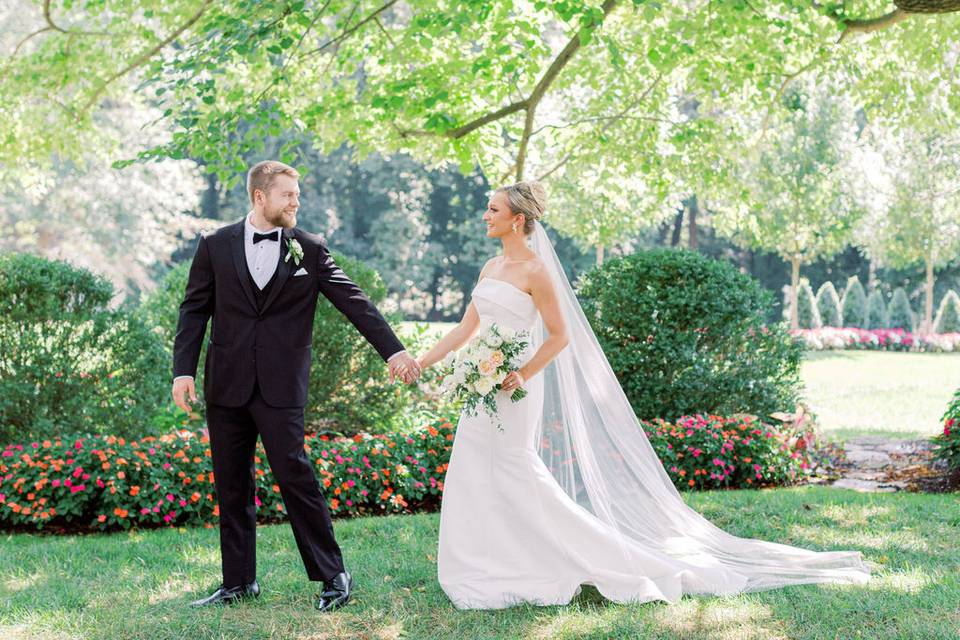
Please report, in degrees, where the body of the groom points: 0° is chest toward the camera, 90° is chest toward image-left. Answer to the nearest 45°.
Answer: approximately 0°

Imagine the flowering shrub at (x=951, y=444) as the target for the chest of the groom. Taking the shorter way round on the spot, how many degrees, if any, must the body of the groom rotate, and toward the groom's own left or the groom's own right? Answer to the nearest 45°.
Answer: approximately 135° to the groom's own left

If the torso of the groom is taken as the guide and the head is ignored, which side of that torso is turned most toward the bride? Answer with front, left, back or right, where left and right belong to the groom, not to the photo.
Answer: left
